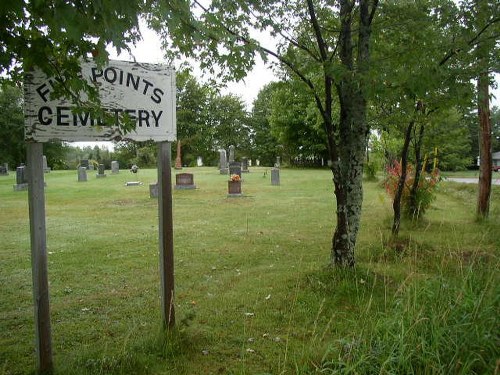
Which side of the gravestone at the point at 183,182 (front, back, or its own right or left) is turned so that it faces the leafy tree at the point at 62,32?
front

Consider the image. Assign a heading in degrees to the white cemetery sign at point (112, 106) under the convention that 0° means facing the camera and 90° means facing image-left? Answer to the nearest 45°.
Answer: approximately 0°

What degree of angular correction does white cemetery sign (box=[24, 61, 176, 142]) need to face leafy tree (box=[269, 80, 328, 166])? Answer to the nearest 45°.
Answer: approximately 135° to its left

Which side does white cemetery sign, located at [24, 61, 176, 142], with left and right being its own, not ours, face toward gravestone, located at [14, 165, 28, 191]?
back

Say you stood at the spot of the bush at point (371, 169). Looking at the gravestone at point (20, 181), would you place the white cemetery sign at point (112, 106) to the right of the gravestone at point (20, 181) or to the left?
left

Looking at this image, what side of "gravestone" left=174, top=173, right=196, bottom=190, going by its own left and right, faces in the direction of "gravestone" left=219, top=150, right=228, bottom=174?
back

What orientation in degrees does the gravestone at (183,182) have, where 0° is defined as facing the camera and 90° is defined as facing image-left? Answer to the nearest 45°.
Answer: approximately 0°

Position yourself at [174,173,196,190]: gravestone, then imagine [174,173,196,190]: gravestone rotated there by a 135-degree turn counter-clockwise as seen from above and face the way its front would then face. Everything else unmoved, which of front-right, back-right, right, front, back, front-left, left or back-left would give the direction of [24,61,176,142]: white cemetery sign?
back-right

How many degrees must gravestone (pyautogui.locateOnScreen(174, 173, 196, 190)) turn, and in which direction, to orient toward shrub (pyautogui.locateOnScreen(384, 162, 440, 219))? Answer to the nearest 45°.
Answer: approximately 45° to its left

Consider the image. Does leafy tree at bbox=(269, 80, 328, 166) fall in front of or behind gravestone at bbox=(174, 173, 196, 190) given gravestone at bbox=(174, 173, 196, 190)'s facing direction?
behind
